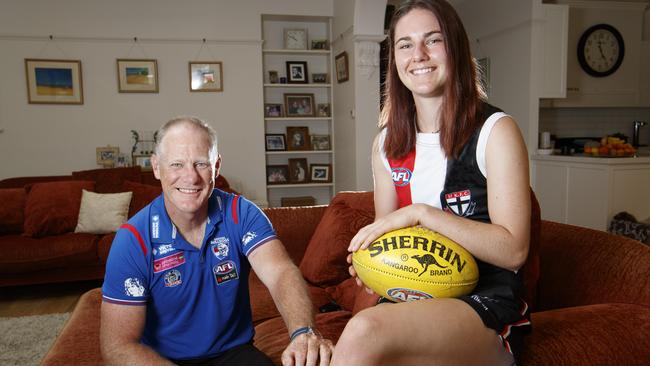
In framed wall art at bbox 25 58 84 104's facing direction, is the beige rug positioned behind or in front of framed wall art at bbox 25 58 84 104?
in front

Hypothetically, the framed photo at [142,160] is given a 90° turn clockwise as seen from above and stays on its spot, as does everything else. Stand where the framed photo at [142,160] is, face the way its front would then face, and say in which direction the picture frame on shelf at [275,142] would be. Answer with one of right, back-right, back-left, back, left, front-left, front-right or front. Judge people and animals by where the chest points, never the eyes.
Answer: back

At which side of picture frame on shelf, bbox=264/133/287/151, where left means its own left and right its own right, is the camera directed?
front

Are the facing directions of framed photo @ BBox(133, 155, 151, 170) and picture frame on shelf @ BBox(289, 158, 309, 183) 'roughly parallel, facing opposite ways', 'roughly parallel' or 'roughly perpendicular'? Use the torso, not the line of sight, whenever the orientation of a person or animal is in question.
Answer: roughly parallel

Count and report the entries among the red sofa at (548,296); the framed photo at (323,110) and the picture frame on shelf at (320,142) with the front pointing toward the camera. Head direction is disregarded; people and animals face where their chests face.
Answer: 3

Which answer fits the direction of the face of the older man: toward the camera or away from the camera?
toward the camera

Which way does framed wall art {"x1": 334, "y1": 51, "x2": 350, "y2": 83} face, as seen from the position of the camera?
facing the viewer and to the left of the viewer

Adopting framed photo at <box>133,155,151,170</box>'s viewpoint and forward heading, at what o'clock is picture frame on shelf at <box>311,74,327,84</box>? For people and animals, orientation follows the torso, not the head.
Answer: The picture frame on shelf is roughly at 9 o'clock from the framed photo.

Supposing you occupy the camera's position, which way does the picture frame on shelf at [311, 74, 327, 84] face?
facing the viewer

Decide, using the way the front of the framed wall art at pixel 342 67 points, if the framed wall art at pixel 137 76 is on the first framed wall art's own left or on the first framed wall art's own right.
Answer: on the first framed wall art's own right

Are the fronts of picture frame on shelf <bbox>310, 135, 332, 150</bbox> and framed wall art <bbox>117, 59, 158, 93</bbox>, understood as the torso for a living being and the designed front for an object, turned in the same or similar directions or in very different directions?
same or similar directions

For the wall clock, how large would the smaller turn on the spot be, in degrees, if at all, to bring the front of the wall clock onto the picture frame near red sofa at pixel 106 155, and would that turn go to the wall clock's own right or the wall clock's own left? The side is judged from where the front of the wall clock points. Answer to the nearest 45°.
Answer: approximately 45° to the wall clock's own right

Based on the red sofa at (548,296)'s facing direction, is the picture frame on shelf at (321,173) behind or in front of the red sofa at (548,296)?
behind

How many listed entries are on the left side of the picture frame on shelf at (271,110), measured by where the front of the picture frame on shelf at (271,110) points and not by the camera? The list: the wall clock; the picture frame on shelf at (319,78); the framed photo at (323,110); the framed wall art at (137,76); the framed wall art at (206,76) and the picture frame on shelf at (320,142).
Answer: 4

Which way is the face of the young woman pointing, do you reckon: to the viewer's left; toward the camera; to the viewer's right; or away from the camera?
toward the camera
